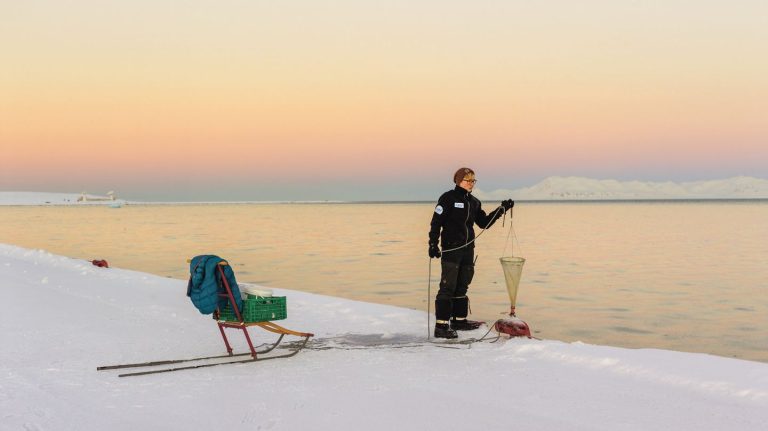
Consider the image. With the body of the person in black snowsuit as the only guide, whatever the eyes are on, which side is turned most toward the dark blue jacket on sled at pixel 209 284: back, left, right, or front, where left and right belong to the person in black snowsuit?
right

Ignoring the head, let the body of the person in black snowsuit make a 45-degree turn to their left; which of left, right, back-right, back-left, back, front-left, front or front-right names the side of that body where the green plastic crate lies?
back-right

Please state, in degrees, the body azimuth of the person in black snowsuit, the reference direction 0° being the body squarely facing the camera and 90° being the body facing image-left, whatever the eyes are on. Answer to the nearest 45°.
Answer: approximately 315°
